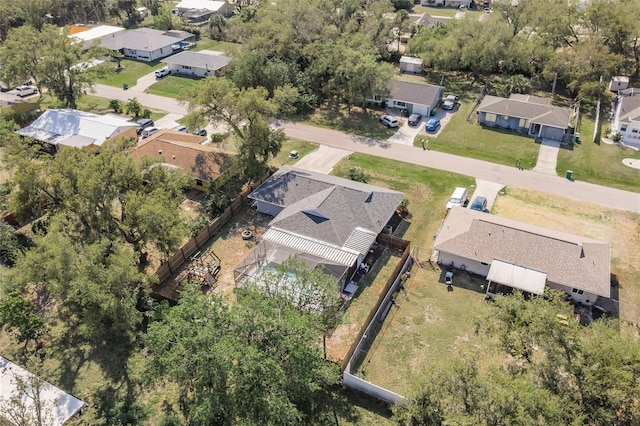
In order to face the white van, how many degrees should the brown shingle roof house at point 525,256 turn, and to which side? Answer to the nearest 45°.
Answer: approximately 45° to its left

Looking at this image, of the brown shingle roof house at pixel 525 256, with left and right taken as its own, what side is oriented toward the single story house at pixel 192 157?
left

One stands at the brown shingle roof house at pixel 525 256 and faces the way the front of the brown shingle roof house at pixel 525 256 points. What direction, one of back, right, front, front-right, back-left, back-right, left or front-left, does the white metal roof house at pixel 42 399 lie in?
back-left

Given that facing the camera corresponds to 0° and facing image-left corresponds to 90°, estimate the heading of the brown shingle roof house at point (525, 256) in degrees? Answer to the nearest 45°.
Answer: approximately 180°

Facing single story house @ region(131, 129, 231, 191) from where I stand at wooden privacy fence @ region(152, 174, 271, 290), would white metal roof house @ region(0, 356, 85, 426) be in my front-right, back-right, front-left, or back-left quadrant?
back-left

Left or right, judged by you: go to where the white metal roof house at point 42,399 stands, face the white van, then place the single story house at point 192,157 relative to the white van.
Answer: left

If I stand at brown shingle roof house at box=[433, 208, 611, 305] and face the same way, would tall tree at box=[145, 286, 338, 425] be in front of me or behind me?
behind

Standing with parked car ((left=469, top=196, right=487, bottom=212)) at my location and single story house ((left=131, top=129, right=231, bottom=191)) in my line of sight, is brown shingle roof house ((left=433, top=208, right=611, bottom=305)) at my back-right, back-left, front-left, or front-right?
back-left

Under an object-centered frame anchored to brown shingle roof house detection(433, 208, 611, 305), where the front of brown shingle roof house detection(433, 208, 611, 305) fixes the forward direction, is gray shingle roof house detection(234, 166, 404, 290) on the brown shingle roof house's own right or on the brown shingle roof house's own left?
on the brown shingle roof house's own left
